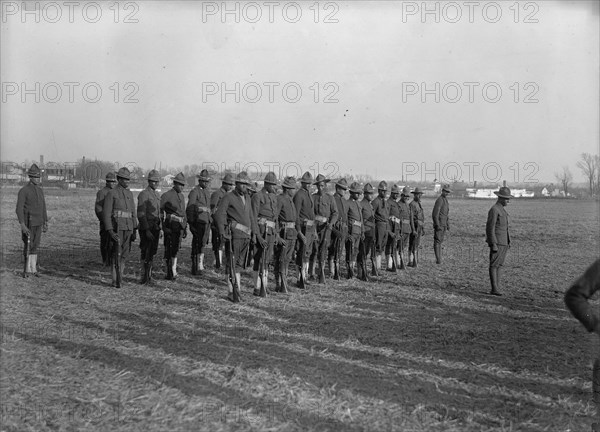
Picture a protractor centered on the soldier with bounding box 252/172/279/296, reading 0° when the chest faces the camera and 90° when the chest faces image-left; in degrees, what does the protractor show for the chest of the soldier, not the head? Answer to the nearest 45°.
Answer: approximately 315°

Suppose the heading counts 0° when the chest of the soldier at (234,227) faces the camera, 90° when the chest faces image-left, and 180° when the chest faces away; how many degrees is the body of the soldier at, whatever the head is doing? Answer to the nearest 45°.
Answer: approximately 315°

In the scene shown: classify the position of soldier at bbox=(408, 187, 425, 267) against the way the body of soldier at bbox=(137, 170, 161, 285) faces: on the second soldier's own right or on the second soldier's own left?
on the second soldier's own left

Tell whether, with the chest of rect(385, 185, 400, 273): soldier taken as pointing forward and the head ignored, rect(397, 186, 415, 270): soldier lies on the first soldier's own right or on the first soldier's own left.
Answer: on the first soldier's own left

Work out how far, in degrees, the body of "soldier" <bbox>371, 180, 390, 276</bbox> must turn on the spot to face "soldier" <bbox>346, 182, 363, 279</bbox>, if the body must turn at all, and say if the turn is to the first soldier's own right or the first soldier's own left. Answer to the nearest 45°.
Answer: approximately 90° to the first soldier's own right

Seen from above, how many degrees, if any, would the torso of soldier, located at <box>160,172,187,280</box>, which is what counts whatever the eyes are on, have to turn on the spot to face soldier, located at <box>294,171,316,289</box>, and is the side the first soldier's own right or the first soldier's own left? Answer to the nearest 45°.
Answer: approximately 45° to the first soldier's own left

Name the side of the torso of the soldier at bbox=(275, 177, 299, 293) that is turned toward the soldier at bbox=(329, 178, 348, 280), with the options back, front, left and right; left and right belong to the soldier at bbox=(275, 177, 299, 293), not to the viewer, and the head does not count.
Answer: left

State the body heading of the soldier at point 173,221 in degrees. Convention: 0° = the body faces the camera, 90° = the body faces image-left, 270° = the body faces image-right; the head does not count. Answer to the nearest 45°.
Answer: approximately 315°

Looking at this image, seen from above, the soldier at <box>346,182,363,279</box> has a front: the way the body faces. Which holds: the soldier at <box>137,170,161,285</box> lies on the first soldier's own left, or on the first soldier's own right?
on the first soldier's own right

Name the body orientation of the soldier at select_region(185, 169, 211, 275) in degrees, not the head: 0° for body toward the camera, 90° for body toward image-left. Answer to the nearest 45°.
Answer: approximately 315°

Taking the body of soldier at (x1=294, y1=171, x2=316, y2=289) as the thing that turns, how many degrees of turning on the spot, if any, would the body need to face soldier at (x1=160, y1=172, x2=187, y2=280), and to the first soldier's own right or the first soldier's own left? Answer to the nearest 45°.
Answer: approximately 135° to the first soldier's own right

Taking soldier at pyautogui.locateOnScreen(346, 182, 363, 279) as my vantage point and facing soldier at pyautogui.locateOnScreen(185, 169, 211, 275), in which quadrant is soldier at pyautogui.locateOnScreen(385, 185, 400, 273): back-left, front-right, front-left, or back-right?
back-right

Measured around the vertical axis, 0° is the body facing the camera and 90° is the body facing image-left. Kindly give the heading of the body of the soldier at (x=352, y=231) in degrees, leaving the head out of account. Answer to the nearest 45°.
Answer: approximately 315°
